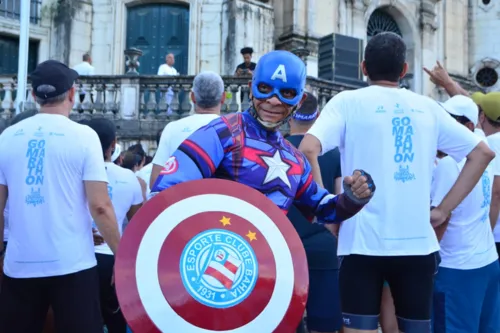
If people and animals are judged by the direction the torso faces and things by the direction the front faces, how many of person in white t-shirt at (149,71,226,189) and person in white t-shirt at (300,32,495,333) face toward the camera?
0

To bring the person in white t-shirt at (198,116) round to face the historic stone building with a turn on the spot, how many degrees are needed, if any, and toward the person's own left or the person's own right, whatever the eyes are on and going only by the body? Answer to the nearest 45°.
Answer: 0° — they already face it

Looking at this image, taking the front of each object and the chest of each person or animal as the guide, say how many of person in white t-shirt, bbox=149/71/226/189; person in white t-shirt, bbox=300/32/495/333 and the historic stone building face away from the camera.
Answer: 2

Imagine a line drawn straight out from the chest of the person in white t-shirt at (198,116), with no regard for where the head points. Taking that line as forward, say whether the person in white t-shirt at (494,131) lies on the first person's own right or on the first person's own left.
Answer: on the first person's own right

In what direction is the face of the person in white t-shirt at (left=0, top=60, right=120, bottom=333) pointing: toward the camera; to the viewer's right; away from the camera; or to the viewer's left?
away from the camera

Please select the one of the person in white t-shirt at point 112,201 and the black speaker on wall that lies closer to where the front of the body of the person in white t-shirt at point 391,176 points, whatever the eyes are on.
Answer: the black speaker on wall

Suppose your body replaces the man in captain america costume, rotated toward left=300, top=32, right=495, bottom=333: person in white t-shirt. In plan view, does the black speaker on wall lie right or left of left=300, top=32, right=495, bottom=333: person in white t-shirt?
left

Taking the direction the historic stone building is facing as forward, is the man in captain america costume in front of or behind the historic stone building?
in front

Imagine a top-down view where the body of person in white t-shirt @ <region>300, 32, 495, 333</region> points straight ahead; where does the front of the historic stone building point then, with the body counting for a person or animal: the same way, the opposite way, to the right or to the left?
the opposite way

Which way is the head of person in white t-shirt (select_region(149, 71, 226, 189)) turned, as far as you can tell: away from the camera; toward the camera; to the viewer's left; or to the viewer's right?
away from the camera

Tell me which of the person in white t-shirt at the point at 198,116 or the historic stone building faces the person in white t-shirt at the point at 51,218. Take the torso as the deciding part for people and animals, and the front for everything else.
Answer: the historic stone building

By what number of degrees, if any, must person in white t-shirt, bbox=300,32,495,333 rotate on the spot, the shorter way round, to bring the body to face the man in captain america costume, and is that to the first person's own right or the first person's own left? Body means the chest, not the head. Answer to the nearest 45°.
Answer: approximately 135° to the first person's own left

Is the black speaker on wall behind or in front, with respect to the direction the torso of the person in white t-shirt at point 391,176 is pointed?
in front

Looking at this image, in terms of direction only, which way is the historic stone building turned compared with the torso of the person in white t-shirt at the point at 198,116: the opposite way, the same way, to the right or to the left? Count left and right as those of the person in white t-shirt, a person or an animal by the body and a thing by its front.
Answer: the opposite way

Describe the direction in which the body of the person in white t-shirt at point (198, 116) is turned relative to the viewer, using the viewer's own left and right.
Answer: facing away from the viewer

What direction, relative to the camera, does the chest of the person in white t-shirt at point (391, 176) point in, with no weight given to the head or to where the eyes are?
away from the camera

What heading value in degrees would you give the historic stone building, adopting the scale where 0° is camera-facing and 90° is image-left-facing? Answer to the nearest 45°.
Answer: approximately 0°
